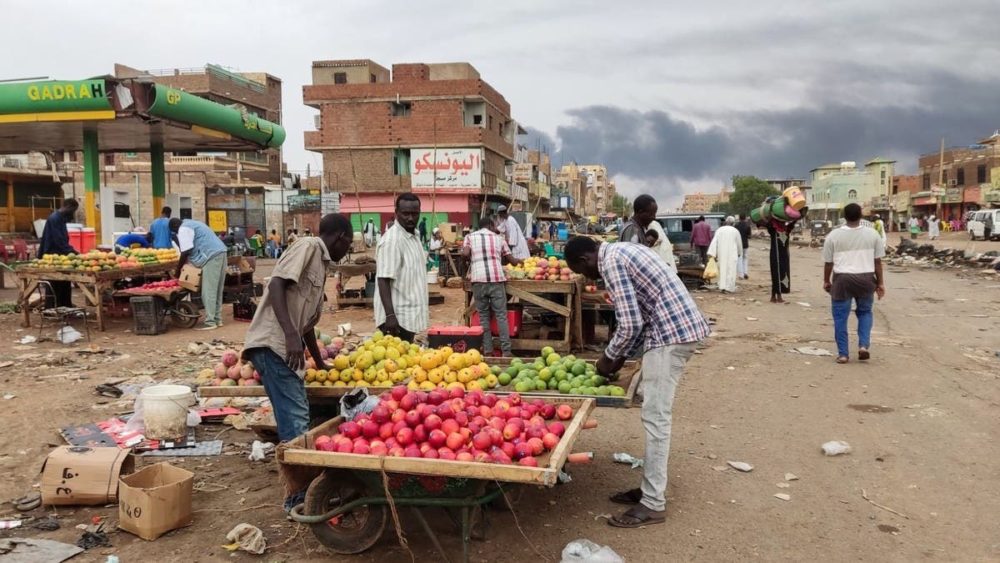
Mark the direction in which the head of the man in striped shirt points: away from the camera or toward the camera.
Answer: toward the camera

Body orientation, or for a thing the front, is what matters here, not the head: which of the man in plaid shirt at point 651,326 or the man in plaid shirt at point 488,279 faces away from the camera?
the man in plaid shirt at point 488,279

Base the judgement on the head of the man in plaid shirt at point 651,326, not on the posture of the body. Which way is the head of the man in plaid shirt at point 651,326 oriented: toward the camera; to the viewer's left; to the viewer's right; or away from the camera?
to the viewer's left

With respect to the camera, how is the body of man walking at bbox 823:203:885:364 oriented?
away from the camera

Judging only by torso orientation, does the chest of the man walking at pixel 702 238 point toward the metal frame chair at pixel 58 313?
no

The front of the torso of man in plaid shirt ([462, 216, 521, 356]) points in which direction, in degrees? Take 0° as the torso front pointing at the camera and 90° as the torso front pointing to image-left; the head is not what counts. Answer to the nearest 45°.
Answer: approximately 180°

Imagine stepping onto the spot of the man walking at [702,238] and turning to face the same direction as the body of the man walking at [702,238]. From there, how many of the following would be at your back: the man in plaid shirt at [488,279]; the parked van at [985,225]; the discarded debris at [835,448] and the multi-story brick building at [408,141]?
2

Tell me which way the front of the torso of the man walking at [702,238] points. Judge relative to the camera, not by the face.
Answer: away from the camera

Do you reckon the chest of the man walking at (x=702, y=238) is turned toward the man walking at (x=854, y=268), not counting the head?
no

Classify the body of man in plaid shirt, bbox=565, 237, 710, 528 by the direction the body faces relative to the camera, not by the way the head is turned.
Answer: to the viewer's left
